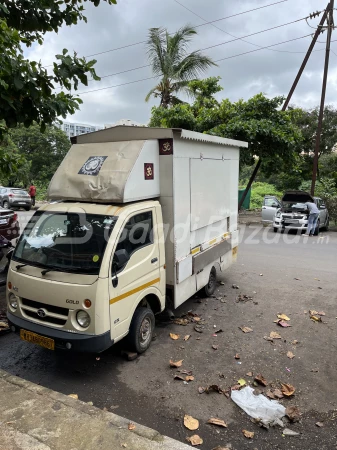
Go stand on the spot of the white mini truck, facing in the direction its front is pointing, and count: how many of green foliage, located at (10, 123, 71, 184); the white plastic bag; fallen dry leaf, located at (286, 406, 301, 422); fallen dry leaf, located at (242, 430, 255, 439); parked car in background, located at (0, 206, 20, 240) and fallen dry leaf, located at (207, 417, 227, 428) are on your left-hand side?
4

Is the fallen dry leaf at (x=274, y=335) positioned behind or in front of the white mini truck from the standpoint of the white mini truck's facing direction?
behind

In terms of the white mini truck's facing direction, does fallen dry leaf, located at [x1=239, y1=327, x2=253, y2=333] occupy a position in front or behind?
behind

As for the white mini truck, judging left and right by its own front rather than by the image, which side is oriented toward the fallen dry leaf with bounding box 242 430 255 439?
left

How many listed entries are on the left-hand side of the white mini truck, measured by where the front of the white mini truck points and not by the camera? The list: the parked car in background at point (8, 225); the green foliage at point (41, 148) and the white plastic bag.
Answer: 1

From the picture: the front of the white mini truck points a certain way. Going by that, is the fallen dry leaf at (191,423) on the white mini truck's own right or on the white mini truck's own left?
on the white mini truck's own left

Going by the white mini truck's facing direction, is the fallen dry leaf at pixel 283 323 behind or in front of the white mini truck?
behind

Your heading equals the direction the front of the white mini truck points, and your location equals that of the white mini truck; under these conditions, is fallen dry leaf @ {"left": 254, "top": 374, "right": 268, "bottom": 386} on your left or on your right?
on your left

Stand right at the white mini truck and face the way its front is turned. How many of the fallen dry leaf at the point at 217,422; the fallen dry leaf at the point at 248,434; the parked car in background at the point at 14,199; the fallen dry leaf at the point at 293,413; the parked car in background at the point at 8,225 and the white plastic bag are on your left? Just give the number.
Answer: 4

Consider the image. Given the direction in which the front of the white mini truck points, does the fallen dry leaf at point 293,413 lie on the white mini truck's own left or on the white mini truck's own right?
on the white mini truck's own left

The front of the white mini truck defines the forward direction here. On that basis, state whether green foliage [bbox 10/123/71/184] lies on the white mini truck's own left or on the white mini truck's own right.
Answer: on the white mini truck's own right

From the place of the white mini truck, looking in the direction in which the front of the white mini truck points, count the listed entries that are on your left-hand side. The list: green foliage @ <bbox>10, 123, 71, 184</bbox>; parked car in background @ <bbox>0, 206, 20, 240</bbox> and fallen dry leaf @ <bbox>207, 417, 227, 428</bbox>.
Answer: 1

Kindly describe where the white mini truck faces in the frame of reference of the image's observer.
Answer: facing the viewer and to the left of the viewer

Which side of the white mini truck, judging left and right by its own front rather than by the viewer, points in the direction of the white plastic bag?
left
